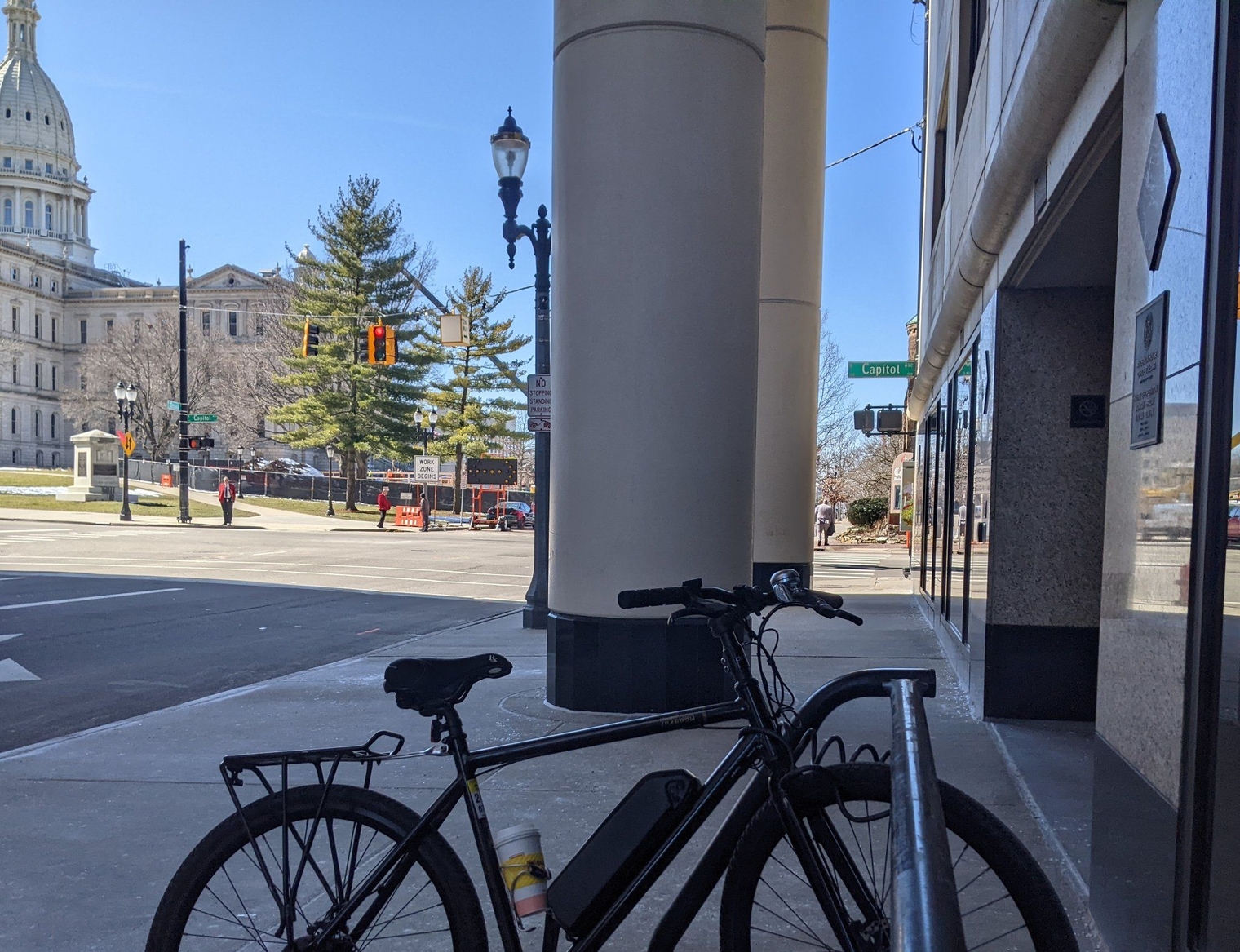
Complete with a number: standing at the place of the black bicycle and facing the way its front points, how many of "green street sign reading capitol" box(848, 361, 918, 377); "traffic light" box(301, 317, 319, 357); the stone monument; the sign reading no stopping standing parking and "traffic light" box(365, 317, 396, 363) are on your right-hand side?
0

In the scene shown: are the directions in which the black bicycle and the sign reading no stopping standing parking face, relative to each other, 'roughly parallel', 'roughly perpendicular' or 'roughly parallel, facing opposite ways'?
roughly perpendicular

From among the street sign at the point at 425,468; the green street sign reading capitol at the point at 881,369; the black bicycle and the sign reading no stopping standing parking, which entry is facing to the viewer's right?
the black bicycle

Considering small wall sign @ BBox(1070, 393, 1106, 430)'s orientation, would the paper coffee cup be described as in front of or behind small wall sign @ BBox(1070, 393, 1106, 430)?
in front

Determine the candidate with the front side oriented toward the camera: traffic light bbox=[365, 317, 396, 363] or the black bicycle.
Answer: the traffic light

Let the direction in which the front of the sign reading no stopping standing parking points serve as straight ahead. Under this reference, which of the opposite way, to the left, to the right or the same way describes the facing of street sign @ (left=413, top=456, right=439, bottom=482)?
the same way

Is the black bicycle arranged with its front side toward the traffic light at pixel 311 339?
no

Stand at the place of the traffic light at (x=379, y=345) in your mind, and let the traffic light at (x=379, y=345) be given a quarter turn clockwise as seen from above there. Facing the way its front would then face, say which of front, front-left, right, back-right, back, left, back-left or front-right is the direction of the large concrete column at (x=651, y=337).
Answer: left

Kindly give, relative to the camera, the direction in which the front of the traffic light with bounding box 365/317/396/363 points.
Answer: facing the viewer

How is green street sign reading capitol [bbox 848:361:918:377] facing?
toward the camera

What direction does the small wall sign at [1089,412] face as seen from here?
toward the camera

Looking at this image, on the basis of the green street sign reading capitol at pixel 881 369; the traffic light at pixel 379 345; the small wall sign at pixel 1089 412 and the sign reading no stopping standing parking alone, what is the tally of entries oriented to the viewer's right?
0

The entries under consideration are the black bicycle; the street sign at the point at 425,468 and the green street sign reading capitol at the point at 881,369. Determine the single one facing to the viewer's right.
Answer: the black bicycle

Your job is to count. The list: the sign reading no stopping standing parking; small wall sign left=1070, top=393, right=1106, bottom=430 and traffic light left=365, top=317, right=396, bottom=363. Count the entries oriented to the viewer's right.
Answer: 0

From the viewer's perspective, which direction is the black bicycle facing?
to the viewer's right

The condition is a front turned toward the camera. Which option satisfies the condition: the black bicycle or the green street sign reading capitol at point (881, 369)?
the green street sign reading capitol
